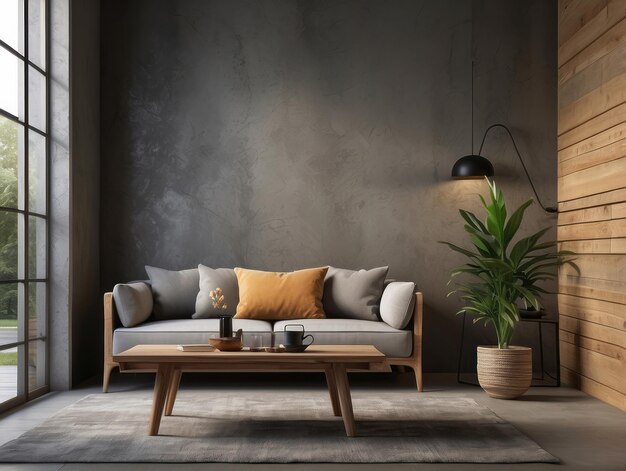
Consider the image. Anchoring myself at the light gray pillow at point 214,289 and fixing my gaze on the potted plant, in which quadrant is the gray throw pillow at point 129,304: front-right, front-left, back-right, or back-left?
back-right

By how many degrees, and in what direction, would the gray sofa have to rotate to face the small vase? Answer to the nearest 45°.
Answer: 0° — it already faces it

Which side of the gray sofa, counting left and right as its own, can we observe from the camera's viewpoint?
front

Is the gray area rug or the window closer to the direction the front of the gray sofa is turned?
the gray area rug

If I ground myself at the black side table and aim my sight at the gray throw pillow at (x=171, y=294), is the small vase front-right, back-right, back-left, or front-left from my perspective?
front-left

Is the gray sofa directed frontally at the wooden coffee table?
yes

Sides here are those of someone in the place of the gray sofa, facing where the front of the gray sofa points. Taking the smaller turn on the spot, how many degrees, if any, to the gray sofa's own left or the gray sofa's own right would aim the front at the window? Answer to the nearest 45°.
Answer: approximately 90° to the gray sofa's own right

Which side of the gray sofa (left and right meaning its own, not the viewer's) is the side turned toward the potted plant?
left

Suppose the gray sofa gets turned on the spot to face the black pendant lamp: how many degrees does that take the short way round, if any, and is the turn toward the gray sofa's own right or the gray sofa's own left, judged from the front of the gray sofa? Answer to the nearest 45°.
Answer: approximately 90° to the gray sofa's own left

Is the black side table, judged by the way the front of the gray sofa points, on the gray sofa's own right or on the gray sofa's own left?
on the gray sofa's own left

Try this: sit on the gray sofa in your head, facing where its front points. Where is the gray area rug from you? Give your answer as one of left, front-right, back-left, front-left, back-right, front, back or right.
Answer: front

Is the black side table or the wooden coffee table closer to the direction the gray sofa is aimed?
the wooden coffee table
